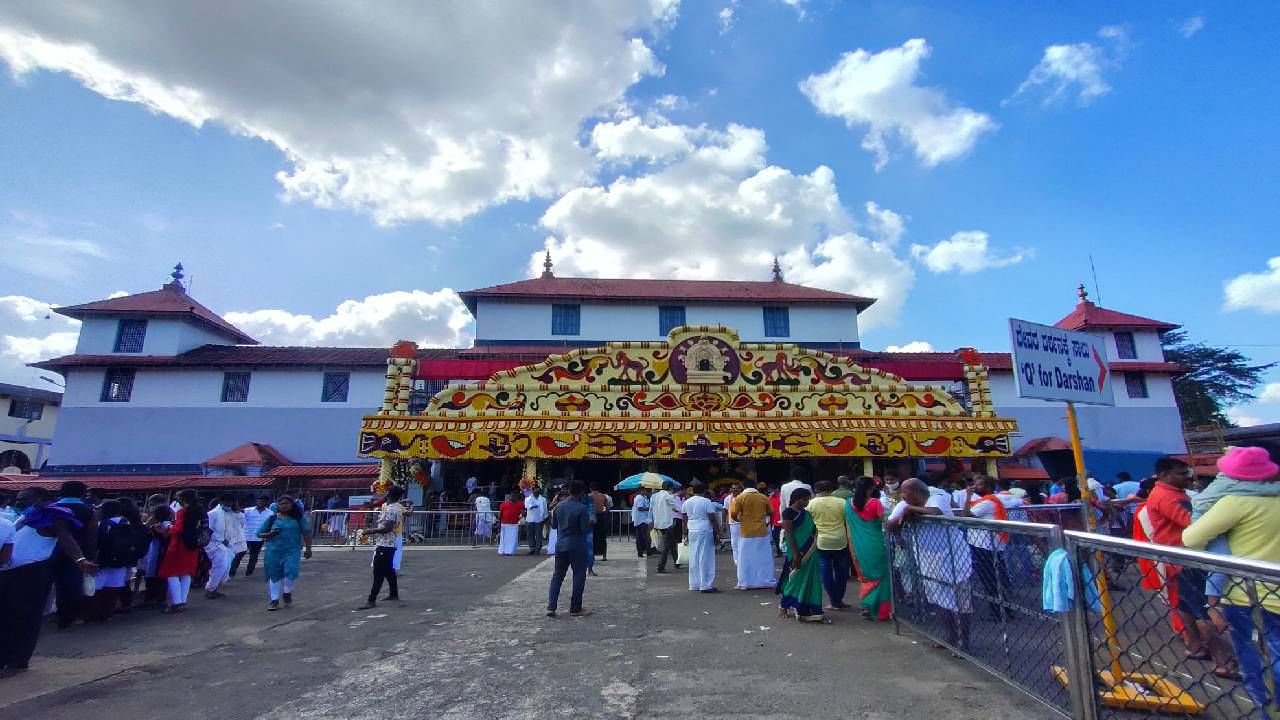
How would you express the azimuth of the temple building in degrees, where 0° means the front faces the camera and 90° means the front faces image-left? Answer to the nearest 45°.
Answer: approximately 0°

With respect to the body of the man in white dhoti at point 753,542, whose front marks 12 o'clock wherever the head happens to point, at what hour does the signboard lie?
The signboard is roughly at 5 o'clock from the man in white dhoti.

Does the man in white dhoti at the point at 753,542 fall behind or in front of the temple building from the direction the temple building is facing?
in front

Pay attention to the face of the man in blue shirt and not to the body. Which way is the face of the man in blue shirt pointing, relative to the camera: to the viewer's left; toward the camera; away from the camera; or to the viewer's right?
away from the camera

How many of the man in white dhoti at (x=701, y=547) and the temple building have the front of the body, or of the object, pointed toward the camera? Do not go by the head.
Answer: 1

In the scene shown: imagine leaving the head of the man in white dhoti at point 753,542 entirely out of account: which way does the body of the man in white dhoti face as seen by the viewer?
away from the camera

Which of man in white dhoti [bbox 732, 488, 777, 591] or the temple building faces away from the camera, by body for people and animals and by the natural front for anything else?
the man in white dhoti

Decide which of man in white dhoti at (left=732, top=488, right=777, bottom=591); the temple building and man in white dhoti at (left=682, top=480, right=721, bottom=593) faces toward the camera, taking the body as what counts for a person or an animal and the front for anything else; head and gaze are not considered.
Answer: the temple building

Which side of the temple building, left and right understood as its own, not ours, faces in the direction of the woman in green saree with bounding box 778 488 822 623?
front

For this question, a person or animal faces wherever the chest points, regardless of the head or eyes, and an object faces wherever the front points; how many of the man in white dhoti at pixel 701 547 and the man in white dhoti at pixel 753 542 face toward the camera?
0

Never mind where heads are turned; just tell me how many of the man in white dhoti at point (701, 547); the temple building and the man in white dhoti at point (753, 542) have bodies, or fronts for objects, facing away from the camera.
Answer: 2

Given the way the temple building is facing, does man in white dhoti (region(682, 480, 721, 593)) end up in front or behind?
in front

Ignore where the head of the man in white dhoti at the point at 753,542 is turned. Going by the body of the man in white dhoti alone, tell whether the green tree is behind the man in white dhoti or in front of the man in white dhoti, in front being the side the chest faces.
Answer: in front

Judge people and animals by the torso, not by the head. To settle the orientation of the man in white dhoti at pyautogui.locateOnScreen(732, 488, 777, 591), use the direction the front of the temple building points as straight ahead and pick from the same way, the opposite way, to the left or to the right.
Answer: the opposite way

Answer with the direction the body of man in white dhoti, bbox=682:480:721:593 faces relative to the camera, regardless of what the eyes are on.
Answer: away from the camera
